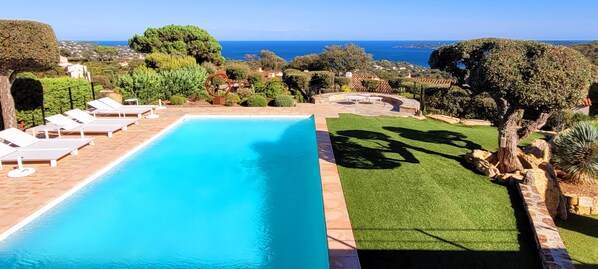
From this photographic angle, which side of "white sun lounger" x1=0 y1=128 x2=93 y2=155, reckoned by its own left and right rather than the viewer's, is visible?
right

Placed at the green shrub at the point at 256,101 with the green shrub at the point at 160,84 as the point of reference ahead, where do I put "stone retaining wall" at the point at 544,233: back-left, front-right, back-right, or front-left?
back-left

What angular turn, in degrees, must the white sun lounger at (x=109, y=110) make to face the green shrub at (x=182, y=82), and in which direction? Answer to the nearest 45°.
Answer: approximately 45° to its left

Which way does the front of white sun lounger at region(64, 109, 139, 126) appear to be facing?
to the viewer's right

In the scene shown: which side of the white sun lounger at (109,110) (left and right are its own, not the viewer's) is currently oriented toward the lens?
right

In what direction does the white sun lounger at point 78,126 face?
to the viewer's right

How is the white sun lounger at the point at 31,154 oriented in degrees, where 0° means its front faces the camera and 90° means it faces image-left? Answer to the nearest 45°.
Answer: approximately 270°

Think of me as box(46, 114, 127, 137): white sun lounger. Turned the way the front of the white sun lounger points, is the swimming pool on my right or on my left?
on my right

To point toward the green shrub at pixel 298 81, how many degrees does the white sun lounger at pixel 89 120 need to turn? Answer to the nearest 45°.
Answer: approximately 45° to its left
